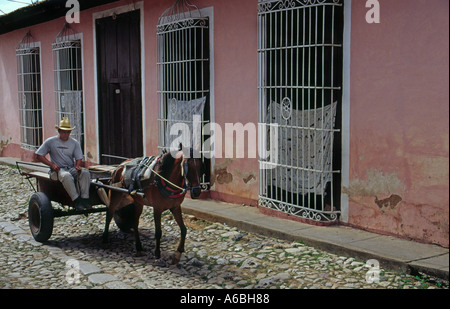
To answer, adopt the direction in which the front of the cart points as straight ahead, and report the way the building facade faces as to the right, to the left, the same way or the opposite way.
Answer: to the right

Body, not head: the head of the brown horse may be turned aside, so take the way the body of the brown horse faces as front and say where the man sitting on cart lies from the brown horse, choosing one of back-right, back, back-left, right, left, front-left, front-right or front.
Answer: back

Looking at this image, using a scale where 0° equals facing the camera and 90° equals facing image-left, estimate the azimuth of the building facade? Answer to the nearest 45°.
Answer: approximately 45°

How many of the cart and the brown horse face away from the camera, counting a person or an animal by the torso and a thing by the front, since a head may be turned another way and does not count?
0

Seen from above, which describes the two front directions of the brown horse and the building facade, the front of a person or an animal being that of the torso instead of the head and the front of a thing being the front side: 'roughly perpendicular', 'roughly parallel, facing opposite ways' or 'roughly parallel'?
roughly perpendicular

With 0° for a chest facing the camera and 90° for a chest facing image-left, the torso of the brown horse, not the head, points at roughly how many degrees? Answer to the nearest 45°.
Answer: approximately 315°

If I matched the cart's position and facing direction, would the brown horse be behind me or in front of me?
in front

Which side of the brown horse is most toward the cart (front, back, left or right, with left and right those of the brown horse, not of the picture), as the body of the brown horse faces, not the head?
back
